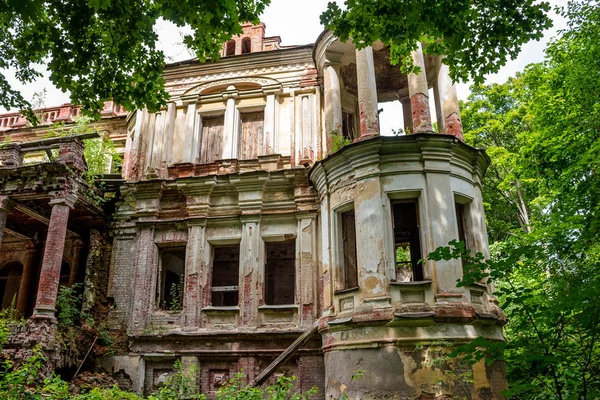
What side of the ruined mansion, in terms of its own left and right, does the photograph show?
front
